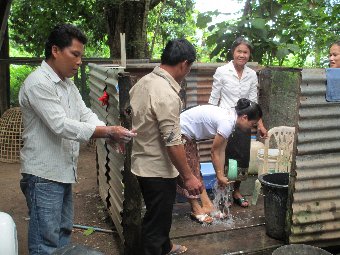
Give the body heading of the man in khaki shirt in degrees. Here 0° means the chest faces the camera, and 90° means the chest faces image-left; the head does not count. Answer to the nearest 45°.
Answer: approximately 225°

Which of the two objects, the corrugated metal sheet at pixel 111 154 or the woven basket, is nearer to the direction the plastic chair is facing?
the corrugated metal sheet

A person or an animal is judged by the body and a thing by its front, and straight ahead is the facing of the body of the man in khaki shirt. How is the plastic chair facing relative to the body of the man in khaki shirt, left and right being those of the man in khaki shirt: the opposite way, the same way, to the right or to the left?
the opposite way

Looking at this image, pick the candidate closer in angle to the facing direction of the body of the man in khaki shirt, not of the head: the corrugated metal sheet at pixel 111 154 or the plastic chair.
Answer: the plastic chair

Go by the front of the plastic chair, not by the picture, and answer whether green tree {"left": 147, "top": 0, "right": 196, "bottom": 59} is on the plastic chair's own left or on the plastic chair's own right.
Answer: on the plastic chair's own right

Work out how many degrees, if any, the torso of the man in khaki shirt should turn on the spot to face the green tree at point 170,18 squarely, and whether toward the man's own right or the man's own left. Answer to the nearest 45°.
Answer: approximately 45° to the man's own left
